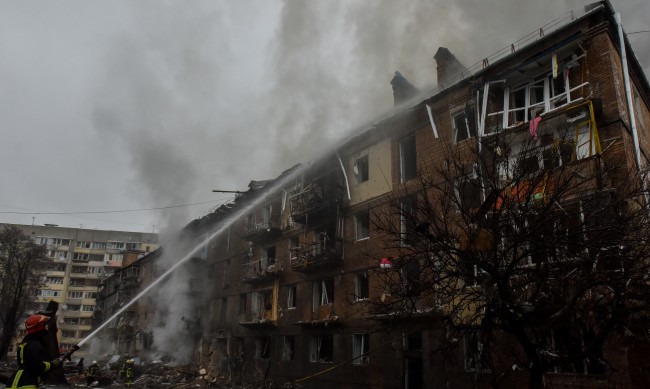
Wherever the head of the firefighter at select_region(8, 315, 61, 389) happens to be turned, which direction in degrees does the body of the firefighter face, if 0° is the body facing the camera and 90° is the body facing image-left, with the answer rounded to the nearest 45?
approximately 270°

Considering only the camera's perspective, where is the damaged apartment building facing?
facing the viewer and to the left of the viewer

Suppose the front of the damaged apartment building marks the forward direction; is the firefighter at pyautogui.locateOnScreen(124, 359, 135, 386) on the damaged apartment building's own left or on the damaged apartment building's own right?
on the damaged apartment building's own right

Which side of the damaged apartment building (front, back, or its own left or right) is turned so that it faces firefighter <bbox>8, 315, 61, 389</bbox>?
front

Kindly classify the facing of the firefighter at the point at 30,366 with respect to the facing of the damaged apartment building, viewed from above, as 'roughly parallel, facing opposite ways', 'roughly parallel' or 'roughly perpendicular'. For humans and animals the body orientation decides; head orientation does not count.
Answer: roughly parallel, facing opposite ways

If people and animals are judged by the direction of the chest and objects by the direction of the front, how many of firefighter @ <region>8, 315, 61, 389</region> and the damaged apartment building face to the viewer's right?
1

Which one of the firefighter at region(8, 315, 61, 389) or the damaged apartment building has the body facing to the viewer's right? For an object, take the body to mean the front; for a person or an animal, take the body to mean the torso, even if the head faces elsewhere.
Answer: the firefighter

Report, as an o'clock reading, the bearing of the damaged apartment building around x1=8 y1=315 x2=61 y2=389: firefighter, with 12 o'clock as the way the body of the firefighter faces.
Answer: The damaged apartment building is roughly at 11 o'clock from the firefighter.

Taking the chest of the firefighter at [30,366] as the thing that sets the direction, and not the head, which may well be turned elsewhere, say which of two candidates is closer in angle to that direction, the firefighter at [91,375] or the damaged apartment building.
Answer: the damaged apartment building

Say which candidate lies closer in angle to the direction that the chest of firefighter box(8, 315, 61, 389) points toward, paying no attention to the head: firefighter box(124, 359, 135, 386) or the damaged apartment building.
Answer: the damaged apartment building

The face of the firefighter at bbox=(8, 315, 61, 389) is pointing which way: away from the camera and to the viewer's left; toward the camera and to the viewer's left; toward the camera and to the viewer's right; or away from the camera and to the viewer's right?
away from the camera and to the viewer's right
